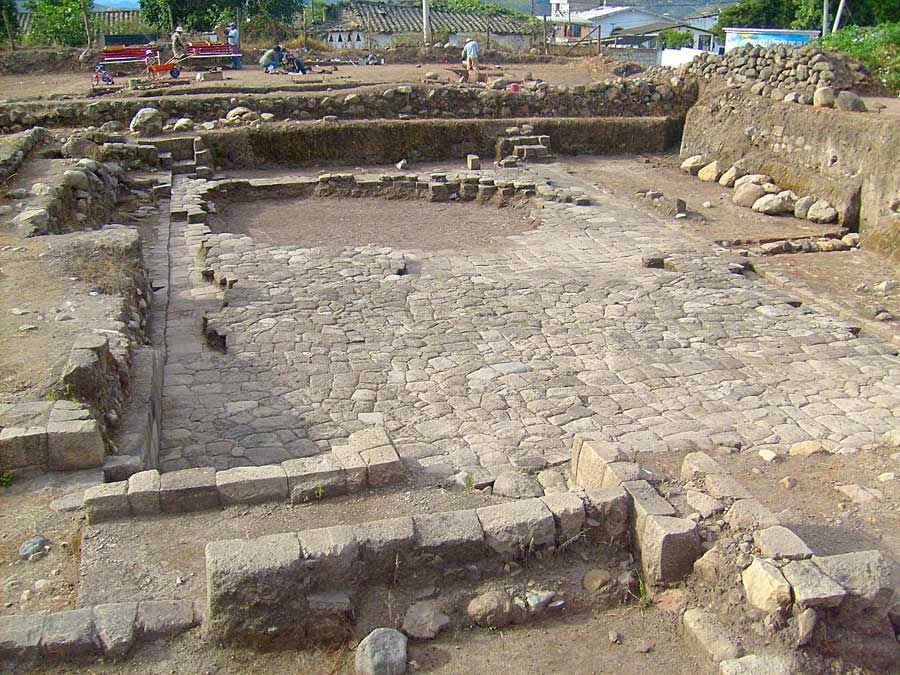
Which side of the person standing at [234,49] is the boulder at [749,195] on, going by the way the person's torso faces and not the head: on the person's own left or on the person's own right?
on the person's own left

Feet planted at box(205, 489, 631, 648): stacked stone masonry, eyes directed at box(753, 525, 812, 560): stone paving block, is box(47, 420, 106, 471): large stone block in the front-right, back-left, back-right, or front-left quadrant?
back-left

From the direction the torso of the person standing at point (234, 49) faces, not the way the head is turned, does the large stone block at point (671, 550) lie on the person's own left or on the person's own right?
on the person's own left

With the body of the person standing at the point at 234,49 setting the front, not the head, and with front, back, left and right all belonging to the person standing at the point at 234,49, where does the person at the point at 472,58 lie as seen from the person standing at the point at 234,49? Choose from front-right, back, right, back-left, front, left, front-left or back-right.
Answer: back-left

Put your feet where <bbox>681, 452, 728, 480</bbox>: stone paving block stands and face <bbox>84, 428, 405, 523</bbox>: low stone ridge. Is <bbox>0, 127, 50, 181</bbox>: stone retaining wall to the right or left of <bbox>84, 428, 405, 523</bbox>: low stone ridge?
right
